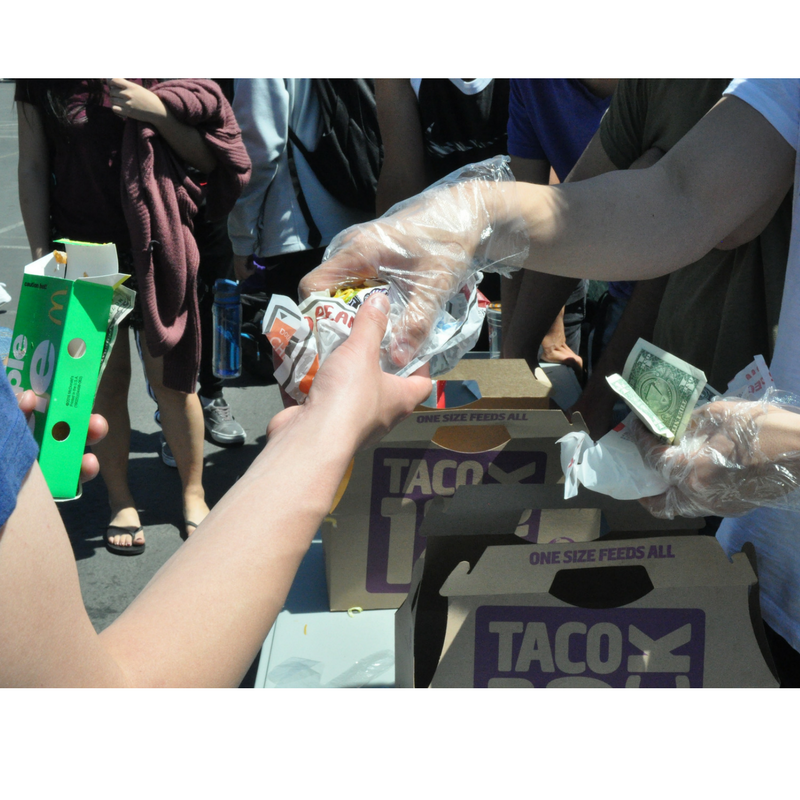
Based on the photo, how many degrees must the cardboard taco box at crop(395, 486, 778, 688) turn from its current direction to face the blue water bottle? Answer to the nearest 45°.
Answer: approximately 135° to its right

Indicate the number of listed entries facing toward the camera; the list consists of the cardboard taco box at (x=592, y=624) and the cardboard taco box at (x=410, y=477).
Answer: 2

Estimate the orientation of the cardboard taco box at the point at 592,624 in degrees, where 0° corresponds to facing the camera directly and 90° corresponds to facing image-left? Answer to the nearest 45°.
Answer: approximately 0°

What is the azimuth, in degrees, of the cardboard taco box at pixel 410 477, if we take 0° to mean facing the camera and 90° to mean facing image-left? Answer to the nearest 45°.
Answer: approximately 0°

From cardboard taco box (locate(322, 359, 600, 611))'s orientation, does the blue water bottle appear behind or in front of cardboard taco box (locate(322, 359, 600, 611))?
behind
